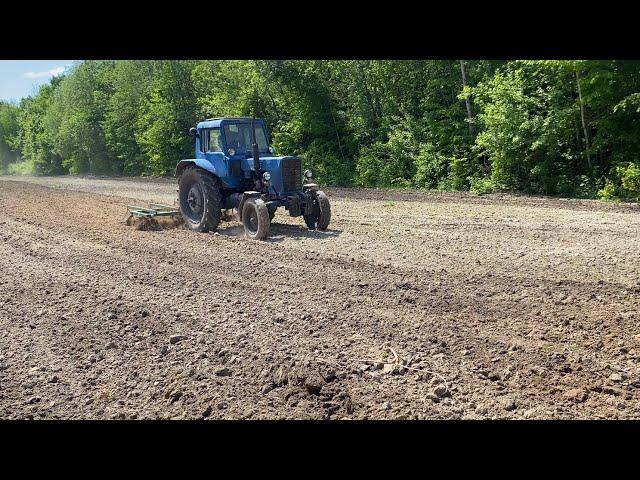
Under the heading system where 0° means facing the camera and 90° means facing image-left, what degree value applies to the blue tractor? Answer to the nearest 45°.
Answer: approximately 315°
